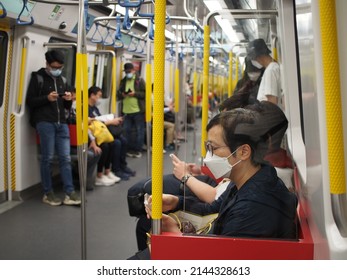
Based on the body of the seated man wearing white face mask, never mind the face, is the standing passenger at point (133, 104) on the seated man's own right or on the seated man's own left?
on the seated man's own right

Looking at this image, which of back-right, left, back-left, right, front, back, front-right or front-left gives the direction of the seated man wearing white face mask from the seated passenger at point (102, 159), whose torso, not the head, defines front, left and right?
right

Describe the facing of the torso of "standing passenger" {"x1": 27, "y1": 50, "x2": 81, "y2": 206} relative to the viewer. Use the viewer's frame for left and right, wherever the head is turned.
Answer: facing the viewer and to the right of the viewer

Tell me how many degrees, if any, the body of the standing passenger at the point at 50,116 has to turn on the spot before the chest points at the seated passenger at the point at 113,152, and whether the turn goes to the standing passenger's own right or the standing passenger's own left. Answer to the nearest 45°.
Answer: approximately 90° to the standing passenger's own left

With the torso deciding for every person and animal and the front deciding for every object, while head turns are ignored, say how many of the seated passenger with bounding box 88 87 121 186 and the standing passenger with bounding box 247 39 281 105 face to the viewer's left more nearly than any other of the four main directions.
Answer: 1

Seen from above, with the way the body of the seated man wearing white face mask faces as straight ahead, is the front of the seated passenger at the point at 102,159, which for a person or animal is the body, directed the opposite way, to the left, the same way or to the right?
the opposite way

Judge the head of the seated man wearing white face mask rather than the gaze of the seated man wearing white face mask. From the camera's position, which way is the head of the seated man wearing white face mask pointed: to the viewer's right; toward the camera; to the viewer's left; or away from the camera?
to the viewer's left

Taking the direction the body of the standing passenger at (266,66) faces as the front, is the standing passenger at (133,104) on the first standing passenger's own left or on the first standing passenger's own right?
on the first standing passenger's own right

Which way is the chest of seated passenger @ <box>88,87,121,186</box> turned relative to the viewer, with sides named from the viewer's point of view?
facing to the right of the viewer

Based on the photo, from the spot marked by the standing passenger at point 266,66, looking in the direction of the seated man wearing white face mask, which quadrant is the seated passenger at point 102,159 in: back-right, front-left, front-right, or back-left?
back-right

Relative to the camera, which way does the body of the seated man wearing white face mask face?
to the viewer's left
